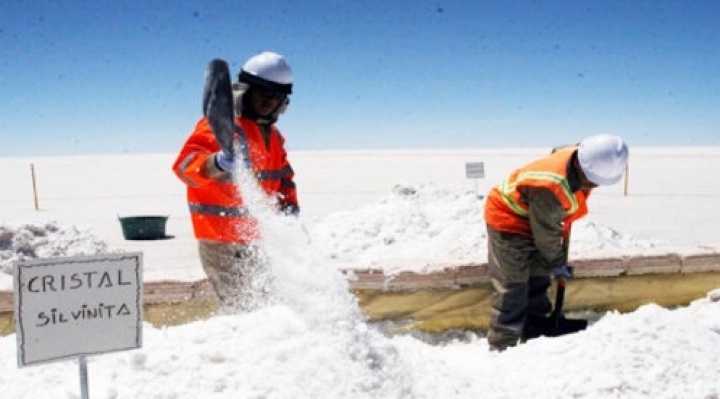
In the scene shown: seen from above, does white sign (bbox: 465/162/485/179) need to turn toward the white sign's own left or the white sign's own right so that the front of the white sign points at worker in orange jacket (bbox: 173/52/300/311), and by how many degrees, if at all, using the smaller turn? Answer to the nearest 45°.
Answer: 0° — it already faces them

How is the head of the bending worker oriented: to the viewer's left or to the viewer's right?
to the viewer's right

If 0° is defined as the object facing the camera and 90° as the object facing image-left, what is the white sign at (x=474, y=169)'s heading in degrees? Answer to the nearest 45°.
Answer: approximately 0°

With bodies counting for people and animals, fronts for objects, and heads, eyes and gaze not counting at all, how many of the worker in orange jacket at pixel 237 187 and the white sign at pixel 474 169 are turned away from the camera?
0

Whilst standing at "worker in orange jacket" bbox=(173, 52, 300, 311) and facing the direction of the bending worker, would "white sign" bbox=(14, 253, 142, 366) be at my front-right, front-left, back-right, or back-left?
back-right

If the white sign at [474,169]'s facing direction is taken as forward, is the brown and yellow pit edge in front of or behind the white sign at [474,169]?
in front

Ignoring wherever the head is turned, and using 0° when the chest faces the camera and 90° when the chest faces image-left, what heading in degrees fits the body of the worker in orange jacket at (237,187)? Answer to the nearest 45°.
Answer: approximately 315°

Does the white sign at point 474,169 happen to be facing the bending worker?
yes
